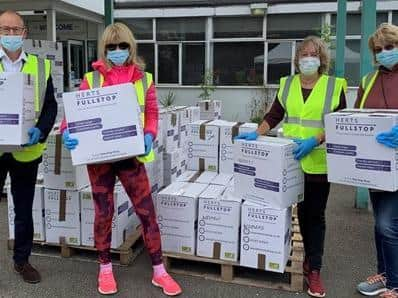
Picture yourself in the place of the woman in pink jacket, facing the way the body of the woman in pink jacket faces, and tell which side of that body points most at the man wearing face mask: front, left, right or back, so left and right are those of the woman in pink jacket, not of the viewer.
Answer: right

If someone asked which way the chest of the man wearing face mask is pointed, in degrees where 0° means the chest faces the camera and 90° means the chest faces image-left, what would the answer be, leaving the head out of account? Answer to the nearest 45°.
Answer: approximately 0°

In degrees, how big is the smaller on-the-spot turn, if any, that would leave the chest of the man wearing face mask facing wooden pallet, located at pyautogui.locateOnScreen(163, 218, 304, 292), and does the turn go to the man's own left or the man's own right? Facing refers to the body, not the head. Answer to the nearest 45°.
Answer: approximately 90° to the man's own left

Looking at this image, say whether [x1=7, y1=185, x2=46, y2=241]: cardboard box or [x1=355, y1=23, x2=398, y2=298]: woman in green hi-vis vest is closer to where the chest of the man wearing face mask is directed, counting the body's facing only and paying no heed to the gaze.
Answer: the woman in green hi-vis vest

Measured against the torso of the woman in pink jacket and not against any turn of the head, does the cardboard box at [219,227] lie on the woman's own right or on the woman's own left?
on the woman's own left

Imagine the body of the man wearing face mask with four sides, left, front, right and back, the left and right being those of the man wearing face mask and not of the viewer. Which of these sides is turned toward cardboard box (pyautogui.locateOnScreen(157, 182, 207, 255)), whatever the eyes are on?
left

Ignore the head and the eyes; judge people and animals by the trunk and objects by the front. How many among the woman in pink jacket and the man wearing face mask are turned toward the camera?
2

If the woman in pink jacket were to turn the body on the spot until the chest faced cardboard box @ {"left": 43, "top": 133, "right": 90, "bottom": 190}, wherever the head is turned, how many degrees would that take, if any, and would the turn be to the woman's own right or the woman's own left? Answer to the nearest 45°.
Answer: approximately 135° to the woman's own right

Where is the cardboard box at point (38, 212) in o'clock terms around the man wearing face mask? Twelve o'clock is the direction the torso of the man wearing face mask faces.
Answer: The cardboard box is roughly at 6 o'clock from the man wearing face mask.
